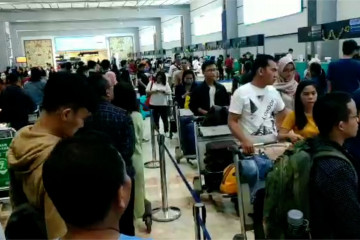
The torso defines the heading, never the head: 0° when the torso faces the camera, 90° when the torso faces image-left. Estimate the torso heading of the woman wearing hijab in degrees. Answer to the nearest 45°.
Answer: approximately 315°

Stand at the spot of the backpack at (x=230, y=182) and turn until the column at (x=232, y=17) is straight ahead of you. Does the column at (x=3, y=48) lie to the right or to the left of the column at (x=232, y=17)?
left

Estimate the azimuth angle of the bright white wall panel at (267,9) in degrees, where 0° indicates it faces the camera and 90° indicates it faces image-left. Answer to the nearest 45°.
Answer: approximately 45°

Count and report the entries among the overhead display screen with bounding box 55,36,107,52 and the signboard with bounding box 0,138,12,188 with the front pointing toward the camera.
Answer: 2

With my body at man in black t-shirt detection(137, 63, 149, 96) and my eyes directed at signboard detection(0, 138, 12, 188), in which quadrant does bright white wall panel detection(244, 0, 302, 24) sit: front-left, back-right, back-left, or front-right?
back-left
